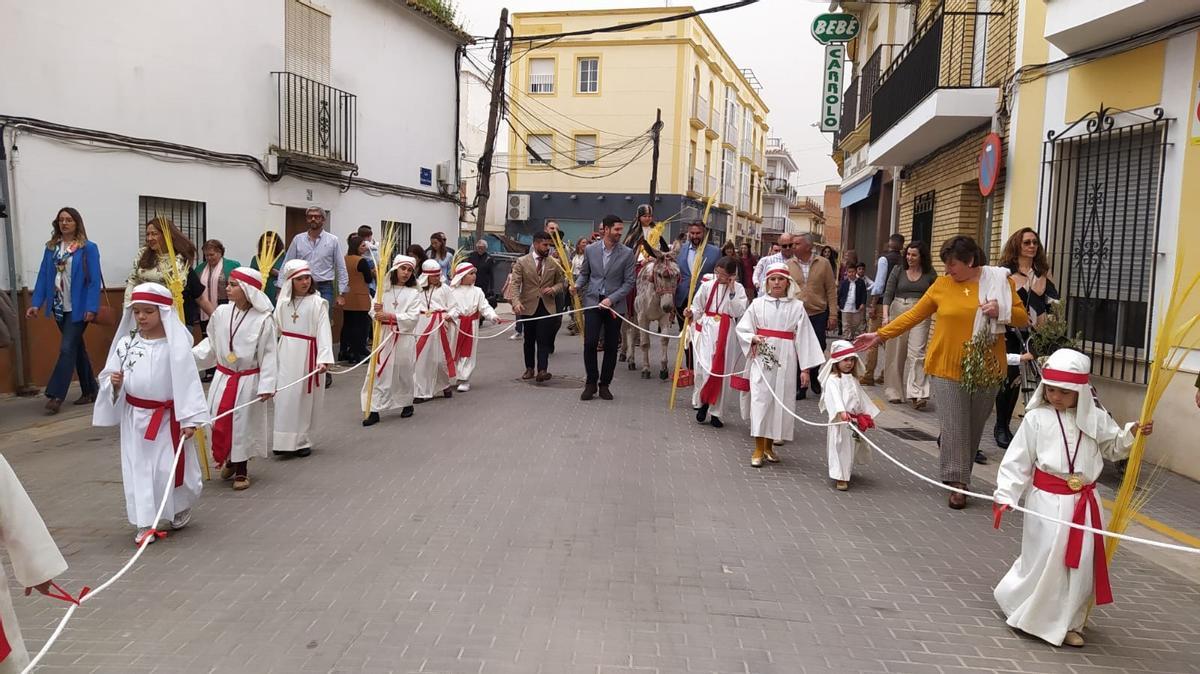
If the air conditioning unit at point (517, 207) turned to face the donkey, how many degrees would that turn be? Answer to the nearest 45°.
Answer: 0° — it already faces it

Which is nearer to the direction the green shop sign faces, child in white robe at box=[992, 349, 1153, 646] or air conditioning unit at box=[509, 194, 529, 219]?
the child in white robe

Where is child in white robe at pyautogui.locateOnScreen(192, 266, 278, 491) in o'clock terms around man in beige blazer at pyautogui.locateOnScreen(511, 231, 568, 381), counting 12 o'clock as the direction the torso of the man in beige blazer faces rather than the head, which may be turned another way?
The child in white robe is roughly at 1 o'clock from the man in beige blazer.

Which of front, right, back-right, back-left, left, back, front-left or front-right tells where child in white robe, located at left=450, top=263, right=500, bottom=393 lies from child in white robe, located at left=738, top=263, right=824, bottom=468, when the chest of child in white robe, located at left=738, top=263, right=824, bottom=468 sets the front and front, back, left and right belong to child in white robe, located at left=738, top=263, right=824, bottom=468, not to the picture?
back-right

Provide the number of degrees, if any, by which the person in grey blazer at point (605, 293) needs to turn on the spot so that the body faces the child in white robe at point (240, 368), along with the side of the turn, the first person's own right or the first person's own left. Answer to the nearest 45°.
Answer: approximately 45° to the first person's own right

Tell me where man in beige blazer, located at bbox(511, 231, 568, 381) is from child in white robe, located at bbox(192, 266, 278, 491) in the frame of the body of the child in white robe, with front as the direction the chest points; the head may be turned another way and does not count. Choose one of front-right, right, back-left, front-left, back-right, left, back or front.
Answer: back

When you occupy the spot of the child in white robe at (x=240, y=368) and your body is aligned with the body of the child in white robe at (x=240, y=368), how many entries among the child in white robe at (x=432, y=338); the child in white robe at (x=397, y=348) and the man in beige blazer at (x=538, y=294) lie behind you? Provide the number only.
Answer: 3

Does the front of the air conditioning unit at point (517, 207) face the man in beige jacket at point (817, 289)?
yes
